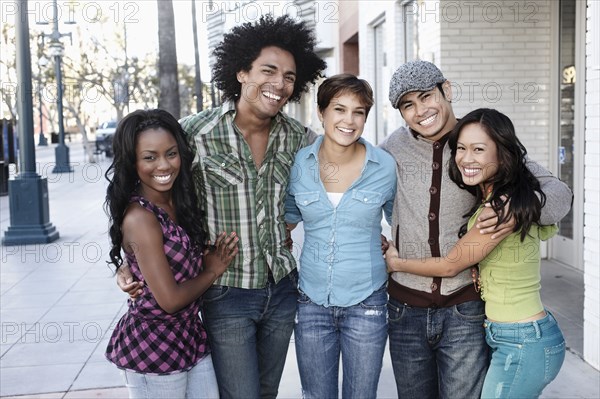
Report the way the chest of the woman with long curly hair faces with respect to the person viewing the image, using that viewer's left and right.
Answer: facing the viewer and to the right of the viewer

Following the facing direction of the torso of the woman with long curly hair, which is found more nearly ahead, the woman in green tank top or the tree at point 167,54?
the woman in green tank top

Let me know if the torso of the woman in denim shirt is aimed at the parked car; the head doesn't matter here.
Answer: no

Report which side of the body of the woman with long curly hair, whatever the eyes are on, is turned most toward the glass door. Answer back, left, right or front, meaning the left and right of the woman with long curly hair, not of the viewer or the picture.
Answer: left

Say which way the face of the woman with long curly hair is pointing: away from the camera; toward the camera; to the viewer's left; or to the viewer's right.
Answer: toward the camera

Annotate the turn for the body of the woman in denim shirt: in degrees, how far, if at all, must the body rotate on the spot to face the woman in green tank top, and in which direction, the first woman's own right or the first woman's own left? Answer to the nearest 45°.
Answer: approximately 90° to the first woman's own left

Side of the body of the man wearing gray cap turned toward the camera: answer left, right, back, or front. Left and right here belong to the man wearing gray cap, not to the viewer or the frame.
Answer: front

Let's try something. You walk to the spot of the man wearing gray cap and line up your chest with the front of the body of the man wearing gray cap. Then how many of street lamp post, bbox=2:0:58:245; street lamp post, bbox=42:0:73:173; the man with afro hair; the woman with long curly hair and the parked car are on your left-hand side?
0

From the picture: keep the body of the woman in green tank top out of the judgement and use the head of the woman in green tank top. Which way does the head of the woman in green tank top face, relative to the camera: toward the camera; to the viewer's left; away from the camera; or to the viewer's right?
toward the camera

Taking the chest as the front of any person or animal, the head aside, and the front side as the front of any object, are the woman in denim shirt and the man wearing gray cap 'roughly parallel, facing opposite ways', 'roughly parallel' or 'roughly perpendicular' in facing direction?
roughly parallel

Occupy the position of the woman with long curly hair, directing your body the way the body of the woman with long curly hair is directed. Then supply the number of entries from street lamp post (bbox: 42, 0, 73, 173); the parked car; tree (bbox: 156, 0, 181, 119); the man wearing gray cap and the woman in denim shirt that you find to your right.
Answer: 0
